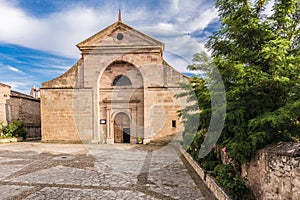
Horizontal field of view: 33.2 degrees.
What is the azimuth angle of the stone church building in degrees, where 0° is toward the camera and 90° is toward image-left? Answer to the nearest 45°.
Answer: approximately 0°

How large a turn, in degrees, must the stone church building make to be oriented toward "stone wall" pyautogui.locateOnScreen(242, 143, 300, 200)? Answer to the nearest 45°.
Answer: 0° — it already faces it

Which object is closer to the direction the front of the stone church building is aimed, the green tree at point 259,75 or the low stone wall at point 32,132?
the green tree

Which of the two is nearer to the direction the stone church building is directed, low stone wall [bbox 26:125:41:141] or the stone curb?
the stone curb

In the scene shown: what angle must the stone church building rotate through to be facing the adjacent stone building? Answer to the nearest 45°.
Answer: approximately 135° to its right

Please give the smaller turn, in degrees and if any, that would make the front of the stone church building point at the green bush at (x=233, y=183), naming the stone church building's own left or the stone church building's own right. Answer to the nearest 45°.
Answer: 0° — it already faces it

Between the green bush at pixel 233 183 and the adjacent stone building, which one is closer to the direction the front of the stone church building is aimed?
the green bush
